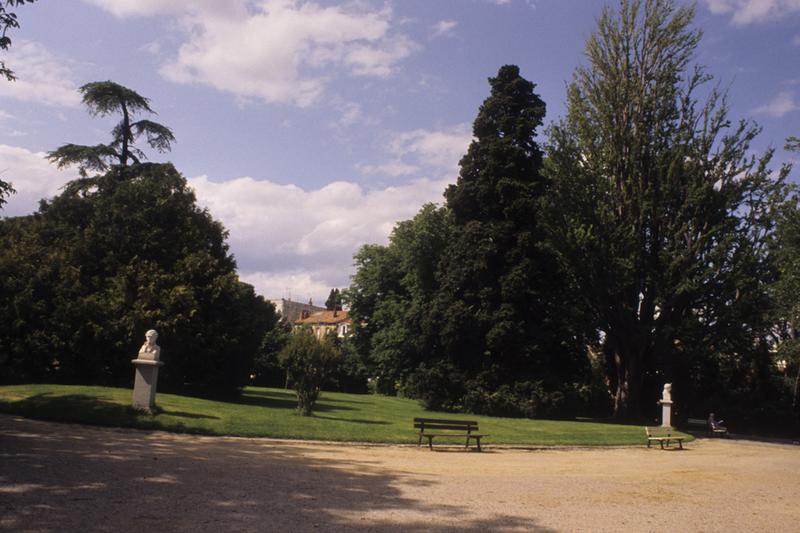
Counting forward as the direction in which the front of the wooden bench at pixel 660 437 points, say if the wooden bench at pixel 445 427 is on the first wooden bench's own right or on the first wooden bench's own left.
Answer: on the first wooden bench's own right

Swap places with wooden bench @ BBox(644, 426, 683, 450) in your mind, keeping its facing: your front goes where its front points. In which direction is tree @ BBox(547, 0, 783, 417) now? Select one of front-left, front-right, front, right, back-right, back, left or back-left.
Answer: back-left

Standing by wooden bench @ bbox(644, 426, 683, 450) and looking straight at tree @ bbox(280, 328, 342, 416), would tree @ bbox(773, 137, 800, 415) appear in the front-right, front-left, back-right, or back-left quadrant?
back-right

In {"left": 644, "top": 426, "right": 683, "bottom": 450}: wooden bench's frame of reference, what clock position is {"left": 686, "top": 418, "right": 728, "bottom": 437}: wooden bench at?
{"left": 686, "top": 418, "right": 728, "bottom": 437}: wooden bench is roughly at 8 o'clock from {"left": 644, "top": 426, "right": 683, "bottom": 450}: wooden bench.

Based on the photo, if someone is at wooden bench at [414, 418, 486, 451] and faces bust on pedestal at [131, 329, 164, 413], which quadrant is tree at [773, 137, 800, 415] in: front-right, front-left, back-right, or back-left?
back-right

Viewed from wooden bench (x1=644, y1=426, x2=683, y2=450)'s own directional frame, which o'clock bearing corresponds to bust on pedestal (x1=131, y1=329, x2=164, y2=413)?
The bust on pedestal is roughly at 3 o'clock from the wooden bench.

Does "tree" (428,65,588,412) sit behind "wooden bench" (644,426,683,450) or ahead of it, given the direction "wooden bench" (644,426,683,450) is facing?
behind

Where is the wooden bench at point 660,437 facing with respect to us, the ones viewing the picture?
facing the viewer and to the right of the viewer

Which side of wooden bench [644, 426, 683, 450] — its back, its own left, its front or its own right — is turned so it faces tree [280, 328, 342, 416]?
back

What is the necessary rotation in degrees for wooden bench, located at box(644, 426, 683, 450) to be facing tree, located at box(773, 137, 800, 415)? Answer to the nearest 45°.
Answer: approximately 90° to its left

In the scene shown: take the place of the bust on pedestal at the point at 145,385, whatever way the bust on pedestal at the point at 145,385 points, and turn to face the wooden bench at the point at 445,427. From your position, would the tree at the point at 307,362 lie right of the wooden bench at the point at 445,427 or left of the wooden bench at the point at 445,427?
left

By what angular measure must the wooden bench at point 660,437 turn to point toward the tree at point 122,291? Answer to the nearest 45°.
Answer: approximately 135° to its right
